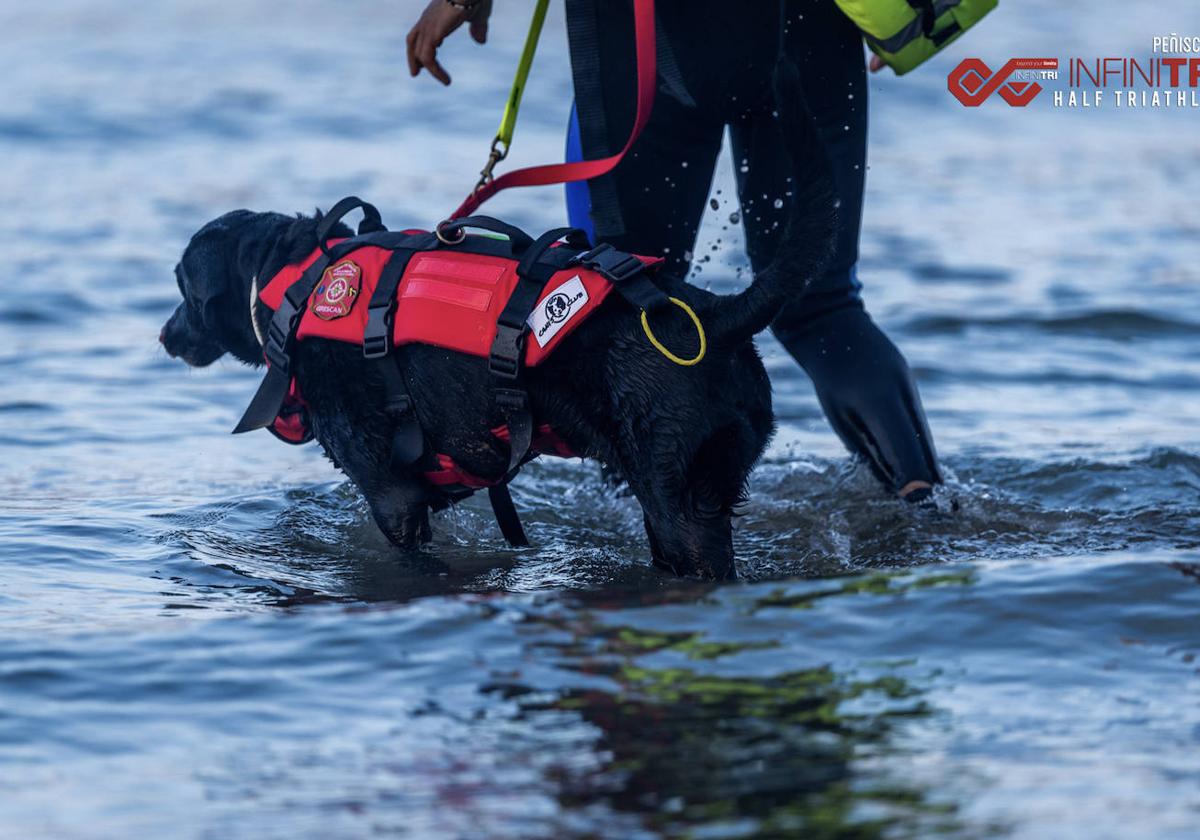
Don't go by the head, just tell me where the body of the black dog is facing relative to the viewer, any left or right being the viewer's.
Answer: facing to the left of the viewer
